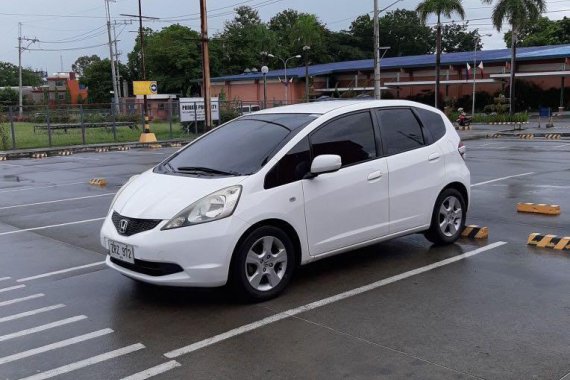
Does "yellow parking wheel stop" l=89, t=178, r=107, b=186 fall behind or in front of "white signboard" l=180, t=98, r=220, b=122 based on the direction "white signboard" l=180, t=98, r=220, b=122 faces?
in front

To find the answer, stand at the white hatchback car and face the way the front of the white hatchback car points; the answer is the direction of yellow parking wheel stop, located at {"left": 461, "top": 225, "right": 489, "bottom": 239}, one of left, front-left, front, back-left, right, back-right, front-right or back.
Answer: back

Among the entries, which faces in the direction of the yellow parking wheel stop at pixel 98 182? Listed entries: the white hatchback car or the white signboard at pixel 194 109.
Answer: the white signboard

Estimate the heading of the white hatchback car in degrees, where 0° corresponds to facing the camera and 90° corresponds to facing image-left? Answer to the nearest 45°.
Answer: approximately 45°

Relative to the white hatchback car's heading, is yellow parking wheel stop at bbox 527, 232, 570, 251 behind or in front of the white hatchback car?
behind

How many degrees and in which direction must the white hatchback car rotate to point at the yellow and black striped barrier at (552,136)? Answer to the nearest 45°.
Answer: approximately 180°

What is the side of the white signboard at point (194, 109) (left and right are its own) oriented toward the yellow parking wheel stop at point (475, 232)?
front

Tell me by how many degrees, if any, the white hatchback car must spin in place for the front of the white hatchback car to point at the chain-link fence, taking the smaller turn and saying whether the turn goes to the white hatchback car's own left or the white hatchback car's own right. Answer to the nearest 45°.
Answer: approximately 135° to the white hatchback car's own right

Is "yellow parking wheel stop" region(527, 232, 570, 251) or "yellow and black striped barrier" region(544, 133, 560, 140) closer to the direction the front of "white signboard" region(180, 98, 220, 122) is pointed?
the yellow parking wheel stop

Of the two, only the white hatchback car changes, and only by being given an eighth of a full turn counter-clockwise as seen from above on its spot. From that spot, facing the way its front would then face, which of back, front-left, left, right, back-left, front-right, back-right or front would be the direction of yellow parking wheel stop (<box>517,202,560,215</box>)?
back-left

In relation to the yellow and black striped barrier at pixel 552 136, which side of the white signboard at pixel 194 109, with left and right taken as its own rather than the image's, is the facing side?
left

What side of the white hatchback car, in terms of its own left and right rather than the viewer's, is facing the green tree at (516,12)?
back

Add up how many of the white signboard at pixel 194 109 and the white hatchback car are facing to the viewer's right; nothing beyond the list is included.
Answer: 0

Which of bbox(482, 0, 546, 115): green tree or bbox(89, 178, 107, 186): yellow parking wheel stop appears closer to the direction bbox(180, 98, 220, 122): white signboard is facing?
the yellow parking wheel stop

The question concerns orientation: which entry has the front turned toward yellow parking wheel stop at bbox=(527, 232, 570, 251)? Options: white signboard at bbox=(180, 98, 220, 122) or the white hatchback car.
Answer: the white signboard
